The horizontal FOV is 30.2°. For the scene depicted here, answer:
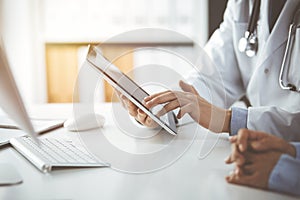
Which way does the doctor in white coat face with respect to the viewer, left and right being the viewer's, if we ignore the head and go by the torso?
facing the viewer and to the left of the viewer

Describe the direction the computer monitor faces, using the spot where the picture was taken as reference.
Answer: facing away from the viewer and to the right of the viewer

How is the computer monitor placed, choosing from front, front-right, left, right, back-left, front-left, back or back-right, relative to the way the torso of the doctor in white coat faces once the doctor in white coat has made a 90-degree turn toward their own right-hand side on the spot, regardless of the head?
left
